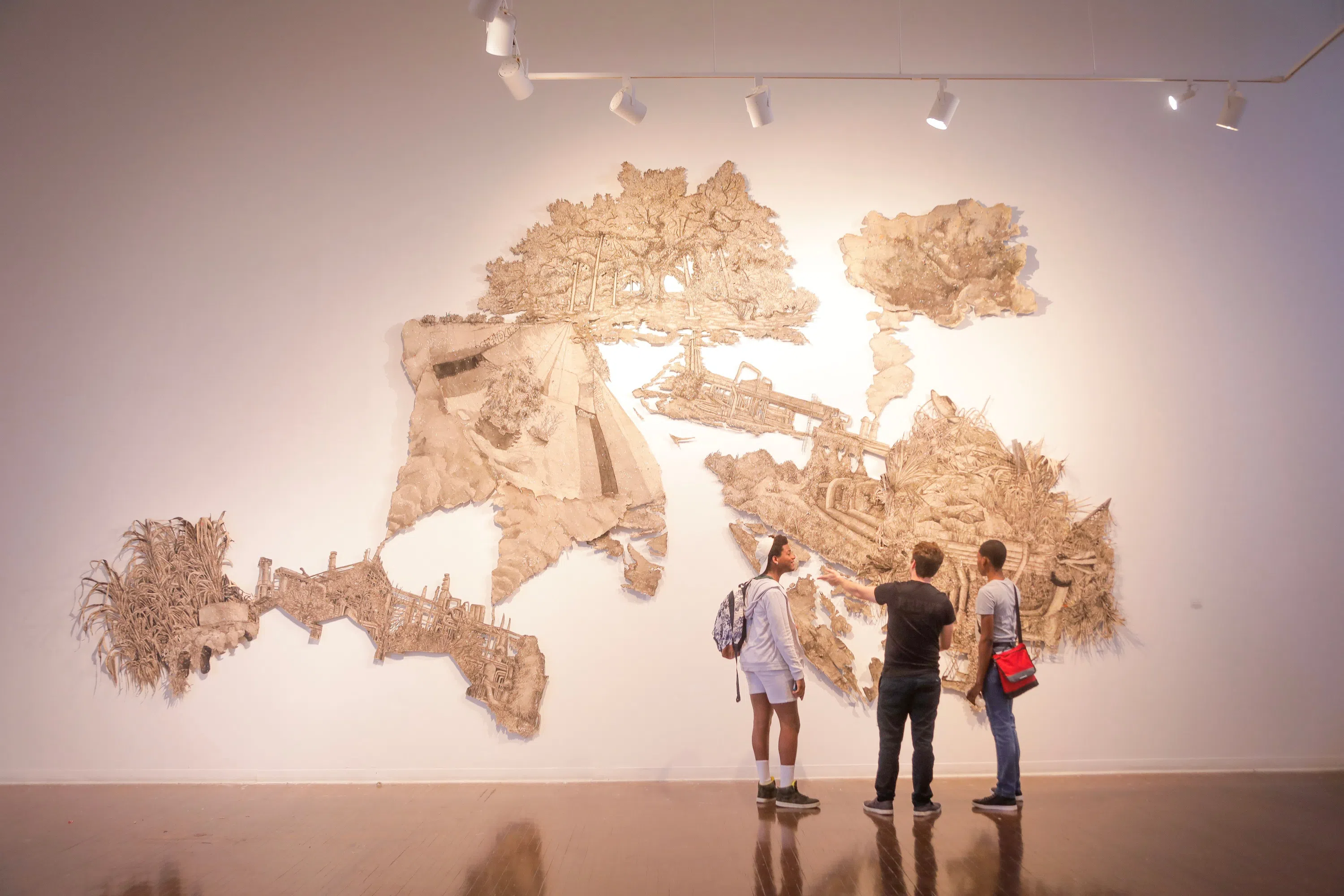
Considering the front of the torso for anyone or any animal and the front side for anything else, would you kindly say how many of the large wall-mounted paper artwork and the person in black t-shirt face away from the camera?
1

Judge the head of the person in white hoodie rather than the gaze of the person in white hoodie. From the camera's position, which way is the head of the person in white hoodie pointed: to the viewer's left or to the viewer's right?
to the viewer's right

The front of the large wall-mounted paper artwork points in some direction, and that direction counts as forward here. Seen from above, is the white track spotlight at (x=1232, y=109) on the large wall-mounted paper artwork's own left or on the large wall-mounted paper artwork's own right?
on the large wall-mounted paper artwork's own left

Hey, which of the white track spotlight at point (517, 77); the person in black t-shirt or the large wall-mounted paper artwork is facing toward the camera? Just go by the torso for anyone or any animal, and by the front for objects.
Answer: the large wall-mounted paper artwork

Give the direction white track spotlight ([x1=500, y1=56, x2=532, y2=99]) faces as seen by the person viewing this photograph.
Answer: facing away from the viewer and to the right of the viewer

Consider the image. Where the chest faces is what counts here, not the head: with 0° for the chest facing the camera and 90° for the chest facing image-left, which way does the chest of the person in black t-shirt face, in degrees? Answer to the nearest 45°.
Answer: approximately 180°

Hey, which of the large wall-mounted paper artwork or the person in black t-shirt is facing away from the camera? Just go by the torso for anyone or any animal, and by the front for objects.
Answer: the person in black t-shirt

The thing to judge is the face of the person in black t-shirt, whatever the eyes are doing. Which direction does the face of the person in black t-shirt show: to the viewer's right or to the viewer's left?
to the viewer's left

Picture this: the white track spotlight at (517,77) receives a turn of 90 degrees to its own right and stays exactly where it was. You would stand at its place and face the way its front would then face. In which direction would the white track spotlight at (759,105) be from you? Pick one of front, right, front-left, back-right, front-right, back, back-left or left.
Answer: front-left

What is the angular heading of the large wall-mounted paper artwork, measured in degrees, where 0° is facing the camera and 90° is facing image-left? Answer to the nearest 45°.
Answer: approximately 0°
